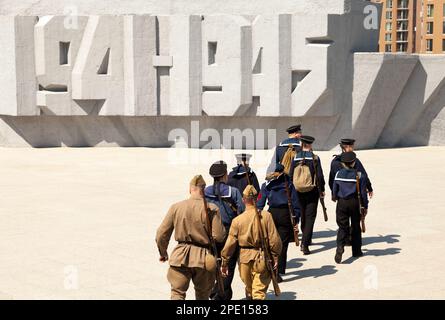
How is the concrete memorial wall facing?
toward the camera

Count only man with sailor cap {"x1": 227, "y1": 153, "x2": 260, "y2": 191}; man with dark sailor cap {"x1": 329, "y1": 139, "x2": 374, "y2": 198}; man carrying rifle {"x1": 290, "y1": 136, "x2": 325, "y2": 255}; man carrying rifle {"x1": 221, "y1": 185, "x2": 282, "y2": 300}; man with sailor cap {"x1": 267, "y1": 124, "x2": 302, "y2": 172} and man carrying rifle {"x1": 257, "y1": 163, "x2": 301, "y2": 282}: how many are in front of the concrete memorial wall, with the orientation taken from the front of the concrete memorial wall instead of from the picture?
6

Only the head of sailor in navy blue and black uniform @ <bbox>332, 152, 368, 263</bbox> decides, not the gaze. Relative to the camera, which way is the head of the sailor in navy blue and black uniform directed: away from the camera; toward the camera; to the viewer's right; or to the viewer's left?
away from the camera

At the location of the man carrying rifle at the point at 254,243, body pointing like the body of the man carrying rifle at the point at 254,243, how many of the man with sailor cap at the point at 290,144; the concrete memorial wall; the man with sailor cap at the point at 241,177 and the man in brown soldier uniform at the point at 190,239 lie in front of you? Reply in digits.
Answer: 3

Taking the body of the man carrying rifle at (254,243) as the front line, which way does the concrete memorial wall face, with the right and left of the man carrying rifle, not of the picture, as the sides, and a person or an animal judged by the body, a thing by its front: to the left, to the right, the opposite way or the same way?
the opposite way

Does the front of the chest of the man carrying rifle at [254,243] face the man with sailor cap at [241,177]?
yes

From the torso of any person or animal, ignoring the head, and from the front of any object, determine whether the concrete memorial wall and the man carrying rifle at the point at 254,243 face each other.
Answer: yes

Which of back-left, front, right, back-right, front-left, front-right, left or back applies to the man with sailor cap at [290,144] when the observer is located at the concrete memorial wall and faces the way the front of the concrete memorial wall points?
front

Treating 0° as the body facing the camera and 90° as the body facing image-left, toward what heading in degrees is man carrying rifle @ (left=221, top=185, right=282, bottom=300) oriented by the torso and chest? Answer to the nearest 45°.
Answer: approximately 180°

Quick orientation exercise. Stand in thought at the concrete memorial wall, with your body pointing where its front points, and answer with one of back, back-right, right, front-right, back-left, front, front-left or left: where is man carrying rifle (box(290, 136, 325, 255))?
front

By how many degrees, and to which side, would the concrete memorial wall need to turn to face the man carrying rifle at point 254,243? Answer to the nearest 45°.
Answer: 0° — it already faces them

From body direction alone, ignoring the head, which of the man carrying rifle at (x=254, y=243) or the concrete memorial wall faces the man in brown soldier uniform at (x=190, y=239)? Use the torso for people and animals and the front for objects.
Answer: the concrete memorial wall

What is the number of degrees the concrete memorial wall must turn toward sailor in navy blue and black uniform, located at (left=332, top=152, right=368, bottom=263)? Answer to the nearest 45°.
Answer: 0° — it already faces them

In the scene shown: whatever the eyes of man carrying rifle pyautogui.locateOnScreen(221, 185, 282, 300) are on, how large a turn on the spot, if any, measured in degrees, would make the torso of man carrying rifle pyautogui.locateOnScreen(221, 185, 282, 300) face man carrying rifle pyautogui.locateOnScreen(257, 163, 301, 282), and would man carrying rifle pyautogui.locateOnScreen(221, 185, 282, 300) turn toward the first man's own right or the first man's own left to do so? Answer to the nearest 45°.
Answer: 0° — they already face them

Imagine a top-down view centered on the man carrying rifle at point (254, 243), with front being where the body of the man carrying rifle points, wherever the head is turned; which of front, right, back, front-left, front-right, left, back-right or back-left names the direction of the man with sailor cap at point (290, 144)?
front

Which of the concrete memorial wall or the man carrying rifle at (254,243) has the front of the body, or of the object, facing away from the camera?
the man carrying rifle

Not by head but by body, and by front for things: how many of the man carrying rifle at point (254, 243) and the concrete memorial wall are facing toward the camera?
1

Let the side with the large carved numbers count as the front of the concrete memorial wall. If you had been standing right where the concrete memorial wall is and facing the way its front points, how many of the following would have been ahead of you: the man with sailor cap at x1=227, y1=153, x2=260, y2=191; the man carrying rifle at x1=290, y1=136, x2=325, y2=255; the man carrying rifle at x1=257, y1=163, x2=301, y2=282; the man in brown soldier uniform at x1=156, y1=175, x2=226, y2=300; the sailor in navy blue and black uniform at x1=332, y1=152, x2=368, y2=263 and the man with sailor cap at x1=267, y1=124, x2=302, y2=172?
6
